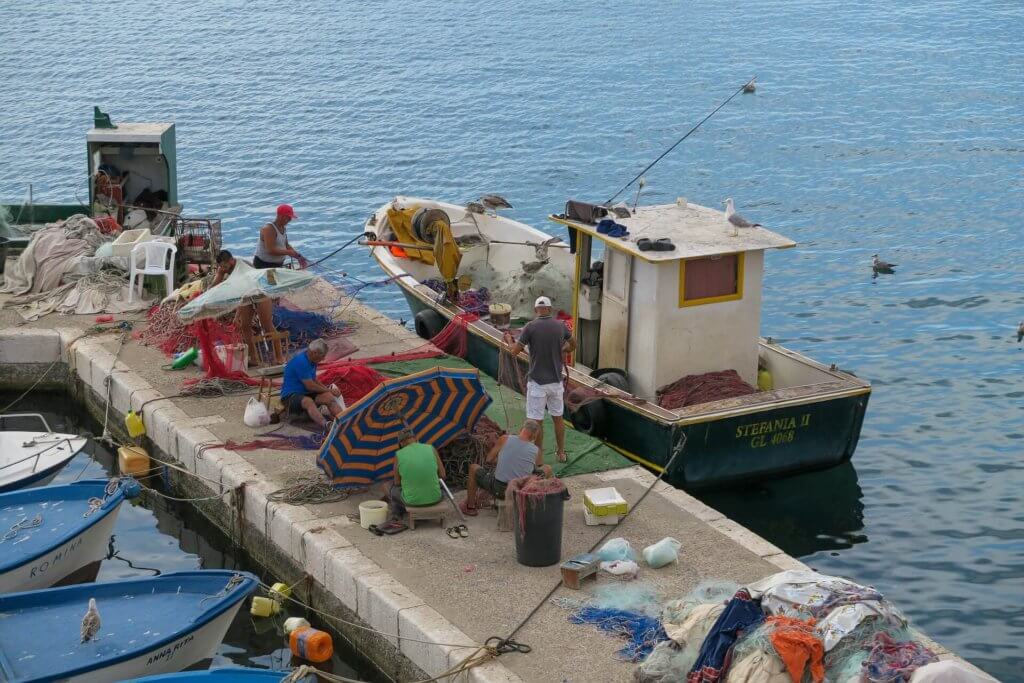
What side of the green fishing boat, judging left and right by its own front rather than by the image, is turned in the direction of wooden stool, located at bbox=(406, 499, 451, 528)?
left

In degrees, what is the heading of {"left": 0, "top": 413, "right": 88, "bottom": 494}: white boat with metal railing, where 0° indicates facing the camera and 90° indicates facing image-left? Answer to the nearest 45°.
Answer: approximately 270°

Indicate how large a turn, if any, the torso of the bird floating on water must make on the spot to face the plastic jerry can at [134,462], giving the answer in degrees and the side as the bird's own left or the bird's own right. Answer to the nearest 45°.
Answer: approximately 45° to the bird's own left

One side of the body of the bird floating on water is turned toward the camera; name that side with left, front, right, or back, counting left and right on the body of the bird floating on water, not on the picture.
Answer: left

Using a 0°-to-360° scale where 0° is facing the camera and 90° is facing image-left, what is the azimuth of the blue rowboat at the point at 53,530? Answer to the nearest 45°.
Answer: approximately 225°

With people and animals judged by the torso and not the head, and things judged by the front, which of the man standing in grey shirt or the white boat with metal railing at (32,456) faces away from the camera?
the man standing in grey shirt

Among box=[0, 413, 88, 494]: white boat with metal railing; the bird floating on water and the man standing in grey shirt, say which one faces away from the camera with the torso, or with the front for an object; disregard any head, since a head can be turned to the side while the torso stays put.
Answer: the man standing in grey shirt

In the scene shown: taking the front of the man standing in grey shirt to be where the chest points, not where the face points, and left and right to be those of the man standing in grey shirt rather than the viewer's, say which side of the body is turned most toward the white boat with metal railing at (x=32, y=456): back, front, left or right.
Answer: left

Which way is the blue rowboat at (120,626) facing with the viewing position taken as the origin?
facing away from the viewer and to the right of the viewer

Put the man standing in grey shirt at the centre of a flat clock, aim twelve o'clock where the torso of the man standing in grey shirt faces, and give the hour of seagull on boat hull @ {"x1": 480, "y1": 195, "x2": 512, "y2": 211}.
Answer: The seagull on boat hull is roughly at 12 o'clock from the man standing in grey shirt.

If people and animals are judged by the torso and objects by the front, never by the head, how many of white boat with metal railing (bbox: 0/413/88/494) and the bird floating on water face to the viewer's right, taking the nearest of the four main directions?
1

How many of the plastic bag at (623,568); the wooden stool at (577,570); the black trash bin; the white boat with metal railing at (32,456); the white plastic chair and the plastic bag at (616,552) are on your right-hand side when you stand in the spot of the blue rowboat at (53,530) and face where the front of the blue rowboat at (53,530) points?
4

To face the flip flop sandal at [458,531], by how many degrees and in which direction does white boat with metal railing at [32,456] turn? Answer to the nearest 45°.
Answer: approximately 45° to its right

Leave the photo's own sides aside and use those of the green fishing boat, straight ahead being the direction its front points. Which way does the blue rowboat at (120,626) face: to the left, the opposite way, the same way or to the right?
to the right

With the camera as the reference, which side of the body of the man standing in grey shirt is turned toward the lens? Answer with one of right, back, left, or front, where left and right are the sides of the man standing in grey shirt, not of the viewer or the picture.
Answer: back

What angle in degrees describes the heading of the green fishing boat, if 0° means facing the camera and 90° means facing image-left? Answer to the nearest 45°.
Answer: approximately 135°
